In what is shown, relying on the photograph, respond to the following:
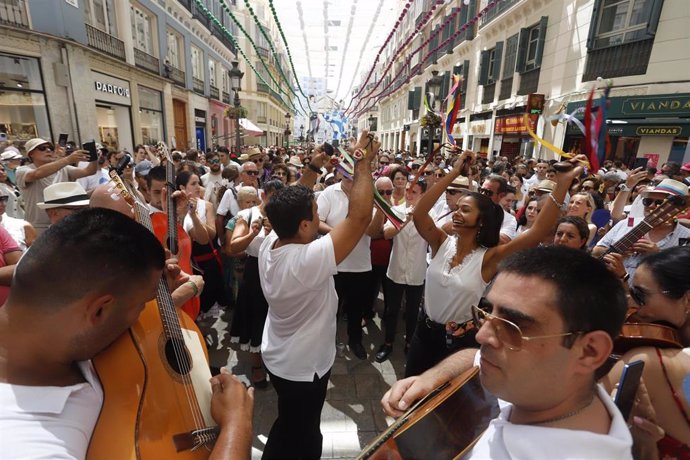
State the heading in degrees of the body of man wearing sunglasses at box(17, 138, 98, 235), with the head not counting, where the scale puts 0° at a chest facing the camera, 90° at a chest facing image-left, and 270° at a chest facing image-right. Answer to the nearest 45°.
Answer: approximately 315°

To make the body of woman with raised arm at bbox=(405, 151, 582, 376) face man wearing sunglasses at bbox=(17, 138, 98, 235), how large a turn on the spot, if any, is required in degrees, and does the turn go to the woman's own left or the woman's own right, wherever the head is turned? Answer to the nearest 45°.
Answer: approximately 45° to the woman's own right

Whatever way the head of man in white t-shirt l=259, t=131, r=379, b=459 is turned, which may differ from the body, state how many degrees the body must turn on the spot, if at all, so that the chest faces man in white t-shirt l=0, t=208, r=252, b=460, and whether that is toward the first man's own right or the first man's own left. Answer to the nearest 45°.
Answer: approximately 180°

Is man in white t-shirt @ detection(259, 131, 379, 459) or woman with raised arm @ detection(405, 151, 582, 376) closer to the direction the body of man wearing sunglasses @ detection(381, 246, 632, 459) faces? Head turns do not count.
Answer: the man in white t-shirt

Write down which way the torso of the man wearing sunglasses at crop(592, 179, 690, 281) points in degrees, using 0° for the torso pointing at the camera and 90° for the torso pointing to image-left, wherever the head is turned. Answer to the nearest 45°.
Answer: approximately 45°

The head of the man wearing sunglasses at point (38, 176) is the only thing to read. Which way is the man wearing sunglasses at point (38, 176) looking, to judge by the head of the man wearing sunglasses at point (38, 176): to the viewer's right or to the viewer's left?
to the viewer's right

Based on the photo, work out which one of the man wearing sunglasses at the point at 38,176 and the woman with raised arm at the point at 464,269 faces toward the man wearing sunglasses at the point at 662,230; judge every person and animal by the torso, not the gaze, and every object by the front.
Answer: the man wearing sunglasses at the point at 38,176

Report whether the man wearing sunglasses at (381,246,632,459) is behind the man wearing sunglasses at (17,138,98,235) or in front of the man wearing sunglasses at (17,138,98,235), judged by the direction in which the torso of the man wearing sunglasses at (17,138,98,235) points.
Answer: in front

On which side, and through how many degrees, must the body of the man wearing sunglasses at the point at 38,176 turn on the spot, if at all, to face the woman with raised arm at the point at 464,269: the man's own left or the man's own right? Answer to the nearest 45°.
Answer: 0° — they already face them

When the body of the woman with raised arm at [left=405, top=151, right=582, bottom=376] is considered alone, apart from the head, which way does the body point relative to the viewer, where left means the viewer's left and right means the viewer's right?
facing the viewer and to the left of the viewer

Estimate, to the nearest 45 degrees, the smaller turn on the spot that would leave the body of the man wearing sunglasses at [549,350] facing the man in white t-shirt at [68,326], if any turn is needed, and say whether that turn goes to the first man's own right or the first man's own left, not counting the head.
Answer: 0° — they already face them

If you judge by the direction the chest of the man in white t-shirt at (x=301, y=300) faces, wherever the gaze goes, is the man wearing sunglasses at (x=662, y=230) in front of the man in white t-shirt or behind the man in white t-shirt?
in front

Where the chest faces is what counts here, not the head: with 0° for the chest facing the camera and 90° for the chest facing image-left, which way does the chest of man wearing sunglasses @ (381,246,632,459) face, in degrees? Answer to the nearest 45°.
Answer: approximately 45°

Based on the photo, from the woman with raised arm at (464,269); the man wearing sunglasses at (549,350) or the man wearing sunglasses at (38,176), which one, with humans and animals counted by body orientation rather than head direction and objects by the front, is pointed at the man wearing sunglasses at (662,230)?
the man wearing sunglasses at (38,176)
